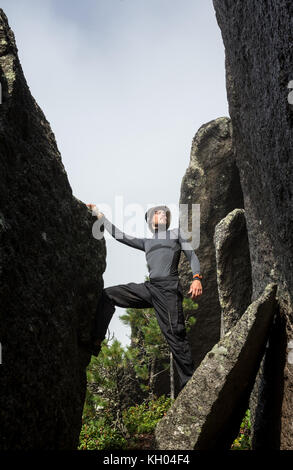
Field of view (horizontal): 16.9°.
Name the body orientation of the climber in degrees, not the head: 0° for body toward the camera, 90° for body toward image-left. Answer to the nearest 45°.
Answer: approximately 0°

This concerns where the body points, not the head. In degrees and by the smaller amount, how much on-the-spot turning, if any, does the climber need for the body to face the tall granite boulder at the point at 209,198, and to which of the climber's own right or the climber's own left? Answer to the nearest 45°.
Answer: approximately 180°
